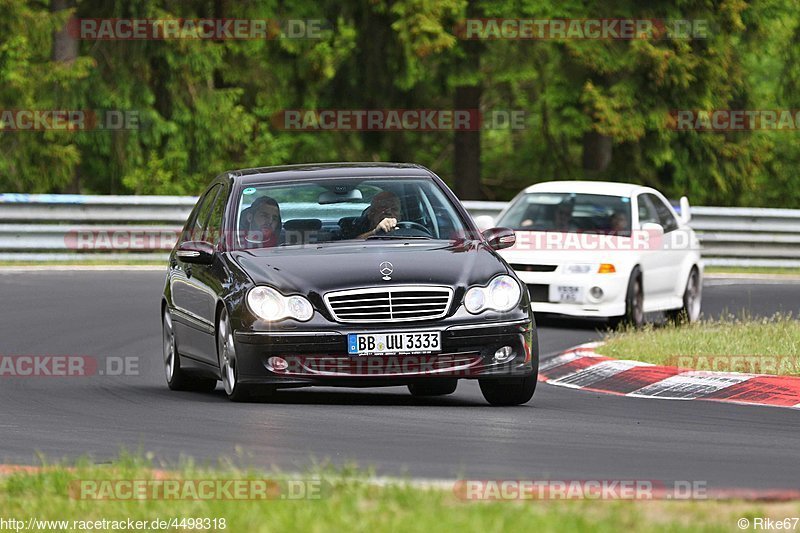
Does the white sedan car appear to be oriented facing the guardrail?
no

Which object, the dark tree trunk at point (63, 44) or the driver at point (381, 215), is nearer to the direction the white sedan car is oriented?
the driver

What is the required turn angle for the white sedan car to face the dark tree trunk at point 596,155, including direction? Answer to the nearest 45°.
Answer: approximately 135° to its right

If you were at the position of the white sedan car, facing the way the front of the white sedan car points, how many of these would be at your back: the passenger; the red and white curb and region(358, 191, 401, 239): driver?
0

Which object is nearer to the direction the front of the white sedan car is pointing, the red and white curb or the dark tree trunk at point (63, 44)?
the red and white curb

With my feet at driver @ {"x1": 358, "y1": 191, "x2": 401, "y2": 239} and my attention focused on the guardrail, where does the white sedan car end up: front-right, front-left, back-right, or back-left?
front-right

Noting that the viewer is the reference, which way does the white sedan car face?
facing the viewer and to the left of the viewer

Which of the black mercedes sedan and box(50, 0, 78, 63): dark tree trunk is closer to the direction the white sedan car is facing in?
the black mercedes sedan

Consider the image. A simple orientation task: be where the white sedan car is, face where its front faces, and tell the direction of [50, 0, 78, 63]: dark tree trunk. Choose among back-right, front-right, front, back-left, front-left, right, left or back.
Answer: right

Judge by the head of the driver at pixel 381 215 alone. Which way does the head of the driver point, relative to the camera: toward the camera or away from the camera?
toward the camera

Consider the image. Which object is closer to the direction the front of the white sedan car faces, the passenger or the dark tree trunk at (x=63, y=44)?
the passenger

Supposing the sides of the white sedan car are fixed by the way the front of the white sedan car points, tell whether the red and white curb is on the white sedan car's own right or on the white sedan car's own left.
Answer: on the white sedan car's own left

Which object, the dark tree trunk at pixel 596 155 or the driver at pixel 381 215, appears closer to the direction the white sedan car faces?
the driver
